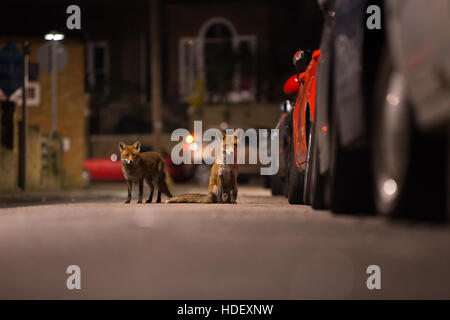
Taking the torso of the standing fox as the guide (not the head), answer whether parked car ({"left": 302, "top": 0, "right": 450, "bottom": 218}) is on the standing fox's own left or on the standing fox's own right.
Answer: on the standing fox's own left

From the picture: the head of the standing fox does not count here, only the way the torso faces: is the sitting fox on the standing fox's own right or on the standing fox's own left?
on the standing fox's own left

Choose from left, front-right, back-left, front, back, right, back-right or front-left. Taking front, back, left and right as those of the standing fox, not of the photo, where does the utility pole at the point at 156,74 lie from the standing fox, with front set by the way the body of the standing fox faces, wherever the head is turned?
back-right

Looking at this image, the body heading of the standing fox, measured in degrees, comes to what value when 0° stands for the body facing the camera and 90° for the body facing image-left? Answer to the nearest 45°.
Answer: approximately 45°
